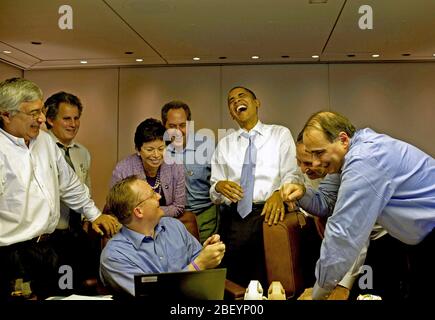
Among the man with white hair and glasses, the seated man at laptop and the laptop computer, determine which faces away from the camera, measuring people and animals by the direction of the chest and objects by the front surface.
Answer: the laptop computer

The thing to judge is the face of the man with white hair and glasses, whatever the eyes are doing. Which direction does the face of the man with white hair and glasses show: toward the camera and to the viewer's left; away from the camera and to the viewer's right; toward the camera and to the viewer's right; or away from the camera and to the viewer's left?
toward the camera and to the viewer's right

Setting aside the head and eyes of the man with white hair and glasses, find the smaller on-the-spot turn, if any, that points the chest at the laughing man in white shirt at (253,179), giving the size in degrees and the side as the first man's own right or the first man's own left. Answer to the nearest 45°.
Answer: approximately 45° to the first man's own left

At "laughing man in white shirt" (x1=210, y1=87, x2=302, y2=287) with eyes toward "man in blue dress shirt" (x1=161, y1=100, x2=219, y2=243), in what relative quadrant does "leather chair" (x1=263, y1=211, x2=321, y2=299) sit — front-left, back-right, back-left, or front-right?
back-left

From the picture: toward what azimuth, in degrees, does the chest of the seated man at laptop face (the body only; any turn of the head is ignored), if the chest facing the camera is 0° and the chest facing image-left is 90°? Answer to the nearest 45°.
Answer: approximately 315°

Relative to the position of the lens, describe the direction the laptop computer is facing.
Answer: facing away from the viewer
